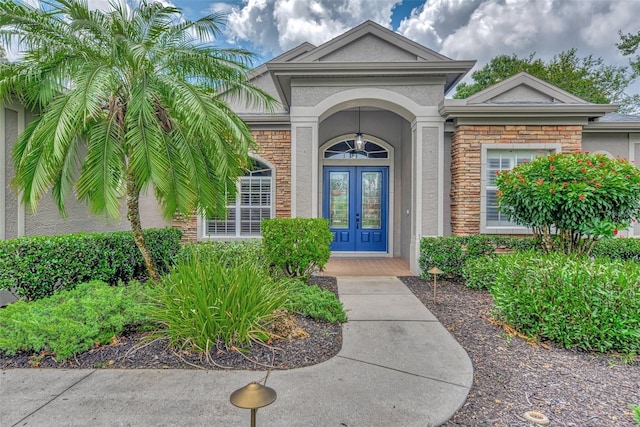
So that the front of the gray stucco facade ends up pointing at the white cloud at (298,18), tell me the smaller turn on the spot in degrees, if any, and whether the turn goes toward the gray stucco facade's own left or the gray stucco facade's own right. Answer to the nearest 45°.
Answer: approximately 135° to the gray stucco facade's own right

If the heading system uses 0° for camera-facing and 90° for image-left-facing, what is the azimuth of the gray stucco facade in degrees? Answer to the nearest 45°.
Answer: approximately 0°

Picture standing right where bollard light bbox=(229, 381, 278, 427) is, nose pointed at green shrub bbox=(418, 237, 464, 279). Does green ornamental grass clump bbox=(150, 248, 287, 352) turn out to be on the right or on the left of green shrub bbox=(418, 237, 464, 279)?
left

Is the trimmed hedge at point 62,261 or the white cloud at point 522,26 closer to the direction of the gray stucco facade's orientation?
the trimmed hedge

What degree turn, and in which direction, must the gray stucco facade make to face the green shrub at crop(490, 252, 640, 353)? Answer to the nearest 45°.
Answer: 0° — it already faces it

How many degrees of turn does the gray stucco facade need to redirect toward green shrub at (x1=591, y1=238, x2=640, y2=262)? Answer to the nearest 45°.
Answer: approximately 90° to its left

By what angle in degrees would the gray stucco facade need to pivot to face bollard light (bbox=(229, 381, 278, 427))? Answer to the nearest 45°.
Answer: approximately 45° to its right

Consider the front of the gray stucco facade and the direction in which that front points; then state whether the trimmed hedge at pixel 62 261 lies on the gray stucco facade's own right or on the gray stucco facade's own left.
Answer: on the gray stucco facade's own right

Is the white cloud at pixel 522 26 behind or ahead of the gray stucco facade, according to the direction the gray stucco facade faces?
behind

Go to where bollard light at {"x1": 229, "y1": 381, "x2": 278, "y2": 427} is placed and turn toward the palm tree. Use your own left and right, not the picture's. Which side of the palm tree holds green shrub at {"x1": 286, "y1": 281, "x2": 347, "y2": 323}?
right

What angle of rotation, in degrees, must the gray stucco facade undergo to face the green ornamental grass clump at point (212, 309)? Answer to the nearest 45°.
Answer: approximately 45° to its right
